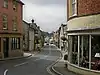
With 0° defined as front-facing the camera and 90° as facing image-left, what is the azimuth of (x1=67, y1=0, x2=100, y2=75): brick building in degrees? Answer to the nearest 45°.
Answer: approximately 45°
